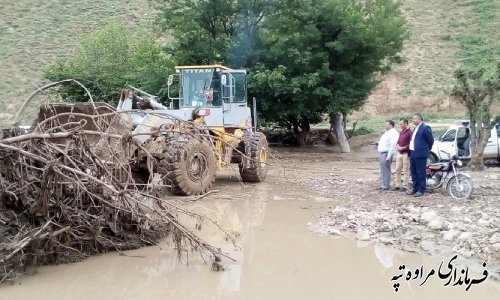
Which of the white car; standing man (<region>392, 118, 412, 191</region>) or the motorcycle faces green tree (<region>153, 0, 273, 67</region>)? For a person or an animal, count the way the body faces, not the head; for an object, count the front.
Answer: the white car

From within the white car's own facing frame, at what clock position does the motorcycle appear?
The motorcycle is roughly at 9 o'clock from the white car.

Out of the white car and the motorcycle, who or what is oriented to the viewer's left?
the white car

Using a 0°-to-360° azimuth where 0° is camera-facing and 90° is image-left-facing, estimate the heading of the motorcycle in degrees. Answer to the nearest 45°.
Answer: approximately 315°

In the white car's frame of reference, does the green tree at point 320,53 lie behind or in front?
in front

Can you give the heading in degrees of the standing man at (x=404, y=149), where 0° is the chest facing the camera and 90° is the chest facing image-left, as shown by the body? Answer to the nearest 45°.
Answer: approximately 45°

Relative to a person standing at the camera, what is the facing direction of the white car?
facing to the left of the viewer

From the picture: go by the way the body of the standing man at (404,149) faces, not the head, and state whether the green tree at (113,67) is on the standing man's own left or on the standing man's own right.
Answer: on the standing man's own right

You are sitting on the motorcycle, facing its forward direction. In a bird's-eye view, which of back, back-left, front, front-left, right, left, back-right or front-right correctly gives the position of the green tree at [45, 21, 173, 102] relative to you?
back

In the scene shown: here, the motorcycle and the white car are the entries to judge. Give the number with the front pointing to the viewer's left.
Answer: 1
